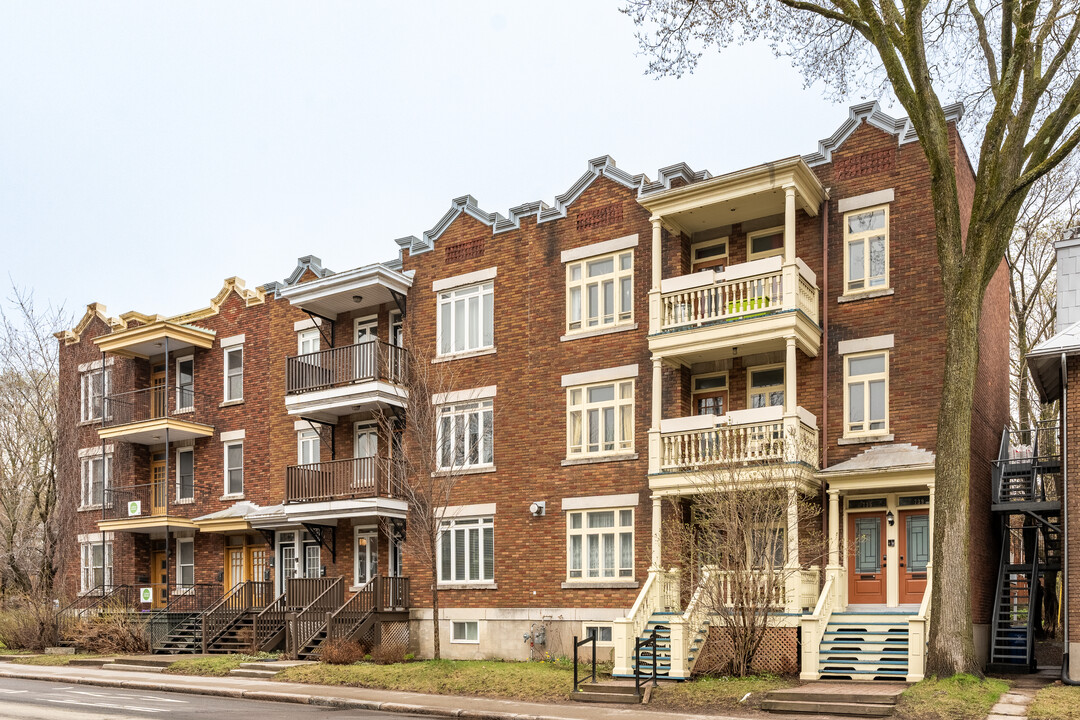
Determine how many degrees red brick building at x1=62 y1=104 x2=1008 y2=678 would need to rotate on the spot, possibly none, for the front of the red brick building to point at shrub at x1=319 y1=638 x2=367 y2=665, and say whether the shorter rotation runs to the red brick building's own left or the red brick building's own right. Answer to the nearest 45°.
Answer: approximately 45° to the red brick building's own right

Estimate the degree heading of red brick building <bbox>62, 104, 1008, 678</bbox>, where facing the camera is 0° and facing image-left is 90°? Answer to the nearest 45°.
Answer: approximately 45°
